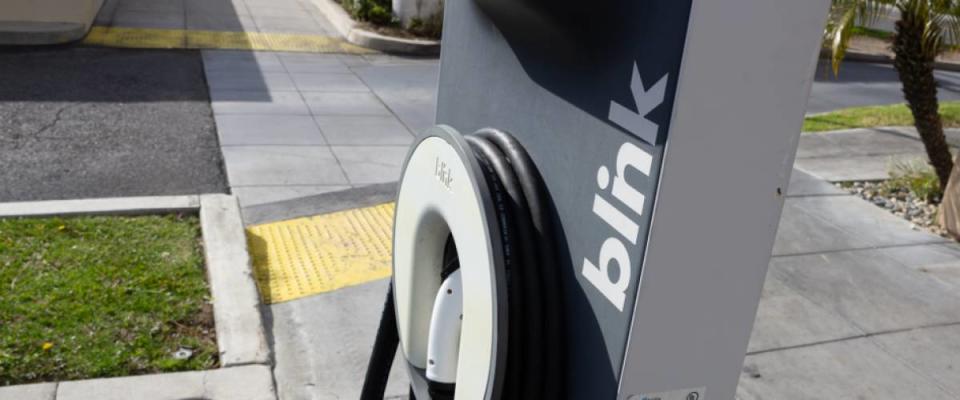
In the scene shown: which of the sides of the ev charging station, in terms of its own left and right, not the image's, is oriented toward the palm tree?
back

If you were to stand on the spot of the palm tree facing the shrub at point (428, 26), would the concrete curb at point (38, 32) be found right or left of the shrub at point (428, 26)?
left

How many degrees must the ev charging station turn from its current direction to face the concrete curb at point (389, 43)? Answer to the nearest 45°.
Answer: approximately 135° to its right

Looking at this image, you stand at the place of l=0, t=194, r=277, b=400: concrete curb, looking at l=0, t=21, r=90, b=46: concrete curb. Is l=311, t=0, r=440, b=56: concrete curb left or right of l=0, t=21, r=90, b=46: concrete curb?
right

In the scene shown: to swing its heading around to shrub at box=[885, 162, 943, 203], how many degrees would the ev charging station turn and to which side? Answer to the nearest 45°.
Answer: approximately 180°

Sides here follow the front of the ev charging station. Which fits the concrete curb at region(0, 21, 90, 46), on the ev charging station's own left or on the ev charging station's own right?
on the ev charging station's own right

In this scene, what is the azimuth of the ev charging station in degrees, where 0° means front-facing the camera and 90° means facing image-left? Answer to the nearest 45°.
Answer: approximately 45°

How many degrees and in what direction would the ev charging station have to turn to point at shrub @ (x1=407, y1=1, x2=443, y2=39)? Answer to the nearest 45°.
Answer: approximately 135° to its right
